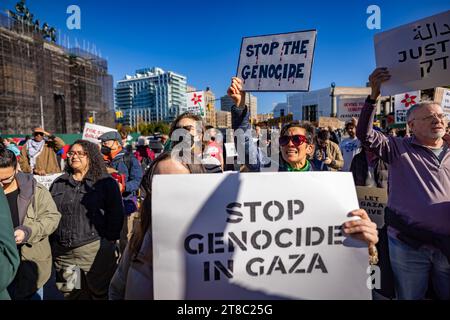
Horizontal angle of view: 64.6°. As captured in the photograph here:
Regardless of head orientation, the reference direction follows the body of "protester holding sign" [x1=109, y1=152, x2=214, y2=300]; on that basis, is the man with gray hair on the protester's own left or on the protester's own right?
on the protester's own left

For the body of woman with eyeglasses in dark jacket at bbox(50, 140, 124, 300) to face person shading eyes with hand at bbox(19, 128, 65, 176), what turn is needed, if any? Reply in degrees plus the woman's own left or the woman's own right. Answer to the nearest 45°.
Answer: approximately 135° to the woman's own right

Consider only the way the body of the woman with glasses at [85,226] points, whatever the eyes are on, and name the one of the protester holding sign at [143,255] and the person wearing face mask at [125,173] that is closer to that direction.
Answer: the protester holding sign

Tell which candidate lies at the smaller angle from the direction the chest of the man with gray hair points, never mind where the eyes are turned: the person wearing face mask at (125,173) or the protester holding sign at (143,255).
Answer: the protester holding sign

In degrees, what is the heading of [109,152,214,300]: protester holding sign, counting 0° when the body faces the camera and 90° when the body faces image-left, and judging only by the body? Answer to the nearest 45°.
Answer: approximately 315°

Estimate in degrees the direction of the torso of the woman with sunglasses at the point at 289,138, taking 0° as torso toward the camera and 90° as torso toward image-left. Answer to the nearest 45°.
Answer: approximately 45°
